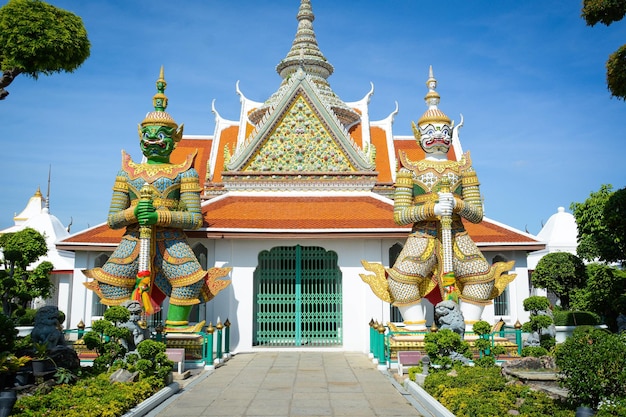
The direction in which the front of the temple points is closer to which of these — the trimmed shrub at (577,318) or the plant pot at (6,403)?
the plant pot

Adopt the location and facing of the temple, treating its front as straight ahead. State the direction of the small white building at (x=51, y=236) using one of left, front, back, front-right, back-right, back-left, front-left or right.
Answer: back-right

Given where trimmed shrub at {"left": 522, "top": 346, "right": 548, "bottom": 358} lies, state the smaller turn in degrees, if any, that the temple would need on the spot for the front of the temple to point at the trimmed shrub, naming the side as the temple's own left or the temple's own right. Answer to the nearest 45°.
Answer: approximately 45° to the temple's own left

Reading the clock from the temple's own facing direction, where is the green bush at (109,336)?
The green bush is roughly at 1 o'clock from the temple.

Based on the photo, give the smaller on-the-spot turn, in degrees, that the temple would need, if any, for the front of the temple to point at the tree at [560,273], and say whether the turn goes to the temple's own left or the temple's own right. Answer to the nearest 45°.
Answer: approximately 90° to the temple's own left

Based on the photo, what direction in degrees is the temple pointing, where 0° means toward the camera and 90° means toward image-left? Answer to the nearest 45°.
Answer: approximately 0°

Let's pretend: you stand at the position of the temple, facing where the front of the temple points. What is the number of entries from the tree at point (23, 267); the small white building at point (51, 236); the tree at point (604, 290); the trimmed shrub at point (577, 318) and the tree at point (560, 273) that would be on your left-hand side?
3

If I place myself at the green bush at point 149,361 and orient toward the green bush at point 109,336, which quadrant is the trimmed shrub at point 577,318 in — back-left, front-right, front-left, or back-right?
back-right

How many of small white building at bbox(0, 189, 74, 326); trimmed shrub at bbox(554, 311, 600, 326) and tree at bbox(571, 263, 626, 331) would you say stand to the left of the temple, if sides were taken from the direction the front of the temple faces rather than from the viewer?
2

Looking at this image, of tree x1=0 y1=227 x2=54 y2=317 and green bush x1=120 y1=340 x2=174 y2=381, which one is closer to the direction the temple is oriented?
the green bush
